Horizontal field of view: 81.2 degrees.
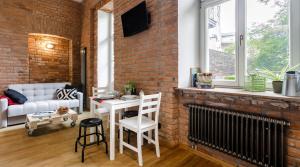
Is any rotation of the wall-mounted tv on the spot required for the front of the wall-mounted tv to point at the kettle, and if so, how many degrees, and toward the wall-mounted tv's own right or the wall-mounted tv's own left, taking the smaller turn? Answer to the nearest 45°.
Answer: approximately 90° to the wall-mounted tv's own left

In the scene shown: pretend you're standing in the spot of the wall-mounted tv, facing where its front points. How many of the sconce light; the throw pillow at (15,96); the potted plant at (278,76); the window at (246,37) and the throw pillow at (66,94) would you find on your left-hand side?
2

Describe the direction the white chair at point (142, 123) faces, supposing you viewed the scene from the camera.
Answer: facing away from the viewer and to the left of the viewer

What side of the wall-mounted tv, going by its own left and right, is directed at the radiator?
left

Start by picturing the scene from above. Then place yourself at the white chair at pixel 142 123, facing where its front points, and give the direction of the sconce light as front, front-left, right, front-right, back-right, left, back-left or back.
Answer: front

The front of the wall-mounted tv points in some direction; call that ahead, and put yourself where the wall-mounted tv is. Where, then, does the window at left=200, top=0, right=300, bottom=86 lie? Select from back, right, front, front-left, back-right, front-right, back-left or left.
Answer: left

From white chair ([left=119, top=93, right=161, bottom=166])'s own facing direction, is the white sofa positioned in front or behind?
in front

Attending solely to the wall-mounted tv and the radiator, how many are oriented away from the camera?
0

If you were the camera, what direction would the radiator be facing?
facing the viewer and to the left of the viewer

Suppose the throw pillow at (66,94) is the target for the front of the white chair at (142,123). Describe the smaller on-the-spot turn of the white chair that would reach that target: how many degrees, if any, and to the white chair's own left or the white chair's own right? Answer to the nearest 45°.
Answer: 0° — it already faces it

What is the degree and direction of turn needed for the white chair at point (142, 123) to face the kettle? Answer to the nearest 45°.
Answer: approximately 180°

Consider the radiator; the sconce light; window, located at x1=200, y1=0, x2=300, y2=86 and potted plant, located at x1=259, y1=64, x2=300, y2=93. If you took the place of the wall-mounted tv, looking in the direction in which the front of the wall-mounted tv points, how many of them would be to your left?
3

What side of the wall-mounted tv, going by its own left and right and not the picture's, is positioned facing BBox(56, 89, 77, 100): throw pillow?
right
